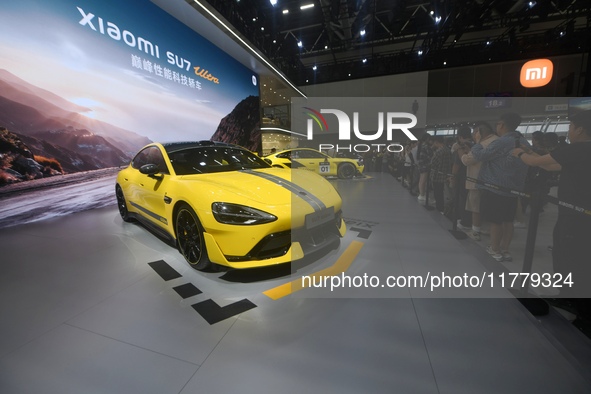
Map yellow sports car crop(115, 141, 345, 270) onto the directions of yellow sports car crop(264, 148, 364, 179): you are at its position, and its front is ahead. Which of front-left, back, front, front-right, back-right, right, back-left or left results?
right

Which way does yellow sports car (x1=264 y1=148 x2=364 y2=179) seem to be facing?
to the viewer's right

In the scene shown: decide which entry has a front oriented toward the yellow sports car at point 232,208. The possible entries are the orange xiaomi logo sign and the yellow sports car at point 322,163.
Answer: the orange xiaomi logo sign

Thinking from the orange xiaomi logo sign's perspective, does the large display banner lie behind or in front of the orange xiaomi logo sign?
in front

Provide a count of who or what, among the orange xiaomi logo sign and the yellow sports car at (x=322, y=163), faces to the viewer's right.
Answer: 1

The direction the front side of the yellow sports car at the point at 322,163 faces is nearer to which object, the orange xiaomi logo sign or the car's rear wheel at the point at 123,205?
the orange xiaomi logo sign

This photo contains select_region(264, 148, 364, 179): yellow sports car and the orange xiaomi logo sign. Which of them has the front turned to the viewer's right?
the yellow sports car

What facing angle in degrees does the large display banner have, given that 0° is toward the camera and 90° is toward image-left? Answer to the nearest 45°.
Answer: approximately 315°

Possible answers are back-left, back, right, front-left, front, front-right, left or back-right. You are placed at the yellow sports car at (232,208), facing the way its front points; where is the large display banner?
back

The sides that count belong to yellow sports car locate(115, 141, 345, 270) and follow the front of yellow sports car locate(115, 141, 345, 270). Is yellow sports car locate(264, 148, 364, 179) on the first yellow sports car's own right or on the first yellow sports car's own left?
on the first yellow sports car's own left

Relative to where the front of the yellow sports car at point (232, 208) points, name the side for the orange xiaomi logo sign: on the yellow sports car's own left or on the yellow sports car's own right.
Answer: on the yellow sports car's own left

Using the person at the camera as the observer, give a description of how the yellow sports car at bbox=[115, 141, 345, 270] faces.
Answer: facing the viewer and to the right of the viewer

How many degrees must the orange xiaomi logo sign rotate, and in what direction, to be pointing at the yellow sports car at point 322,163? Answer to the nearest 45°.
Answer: approximately 45° to its right

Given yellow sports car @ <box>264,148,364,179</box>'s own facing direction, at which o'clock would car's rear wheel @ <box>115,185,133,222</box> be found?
The car's rear wheel is roughly at 4 o'clock from the yellow sports car.
